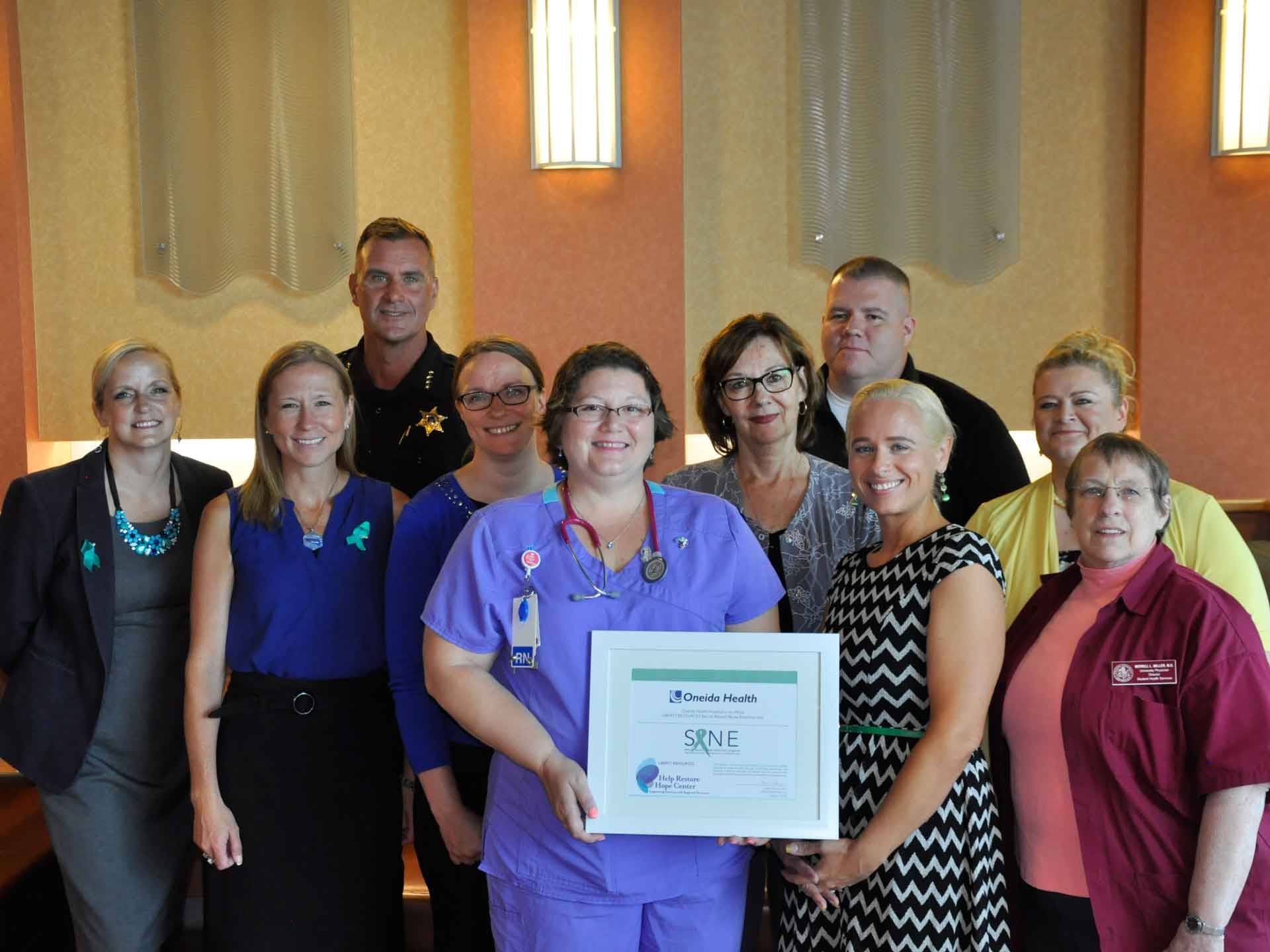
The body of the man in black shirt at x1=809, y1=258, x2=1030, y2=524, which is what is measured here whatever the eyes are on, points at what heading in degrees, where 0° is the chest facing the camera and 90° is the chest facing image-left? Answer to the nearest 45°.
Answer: approximately 45°

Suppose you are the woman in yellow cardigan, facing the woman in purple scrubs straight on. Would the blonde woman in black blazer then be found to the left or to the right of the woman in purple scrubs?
right

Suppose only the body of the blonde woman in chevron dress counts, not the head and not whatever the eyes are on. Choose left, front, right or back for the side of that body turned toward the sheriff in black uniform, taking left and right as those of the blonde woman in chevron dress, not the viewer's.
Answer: right

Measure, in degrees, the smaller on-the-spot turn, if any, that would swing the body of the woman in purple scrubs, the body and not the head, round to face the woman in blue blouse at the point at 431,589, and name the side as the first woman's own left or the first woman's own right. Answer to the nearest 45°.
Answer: approximately 135° to the first woman's own right

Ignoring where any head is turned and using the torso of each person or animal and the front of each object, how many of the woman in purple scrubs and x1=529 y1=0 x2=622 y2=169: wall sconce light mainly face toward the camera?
2
